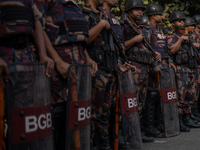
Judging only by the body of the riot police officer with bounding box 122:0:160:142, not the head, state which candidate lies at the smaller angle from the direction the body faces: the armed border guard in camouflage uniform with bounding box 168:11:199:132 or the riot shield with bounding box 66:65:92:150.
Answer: the riot shield

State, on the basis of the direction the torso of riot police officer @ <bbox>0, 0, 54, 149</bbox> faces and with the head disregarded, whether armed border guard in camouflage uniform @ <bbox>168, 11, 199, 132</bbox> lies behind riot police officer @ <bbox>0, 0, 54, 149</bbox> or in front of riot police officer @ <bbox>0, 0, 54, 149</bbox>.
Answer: behind

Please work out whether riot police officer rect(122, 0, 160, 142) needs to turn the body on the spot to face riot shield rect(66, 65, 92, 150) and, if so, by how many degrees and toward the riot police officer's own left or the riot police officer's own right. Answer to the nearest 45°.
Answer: approximately 45° to the riot police officer's own right

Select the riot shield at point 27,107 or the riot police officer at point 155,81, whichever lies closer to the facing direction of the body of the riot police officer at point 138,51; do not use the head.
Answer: the riot shield

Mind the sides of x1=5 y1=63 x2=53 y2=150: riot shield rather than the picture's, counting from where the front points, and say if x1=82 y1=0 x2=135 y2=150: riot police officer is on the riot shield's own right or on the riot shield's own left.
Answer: on the riot shield's own left
